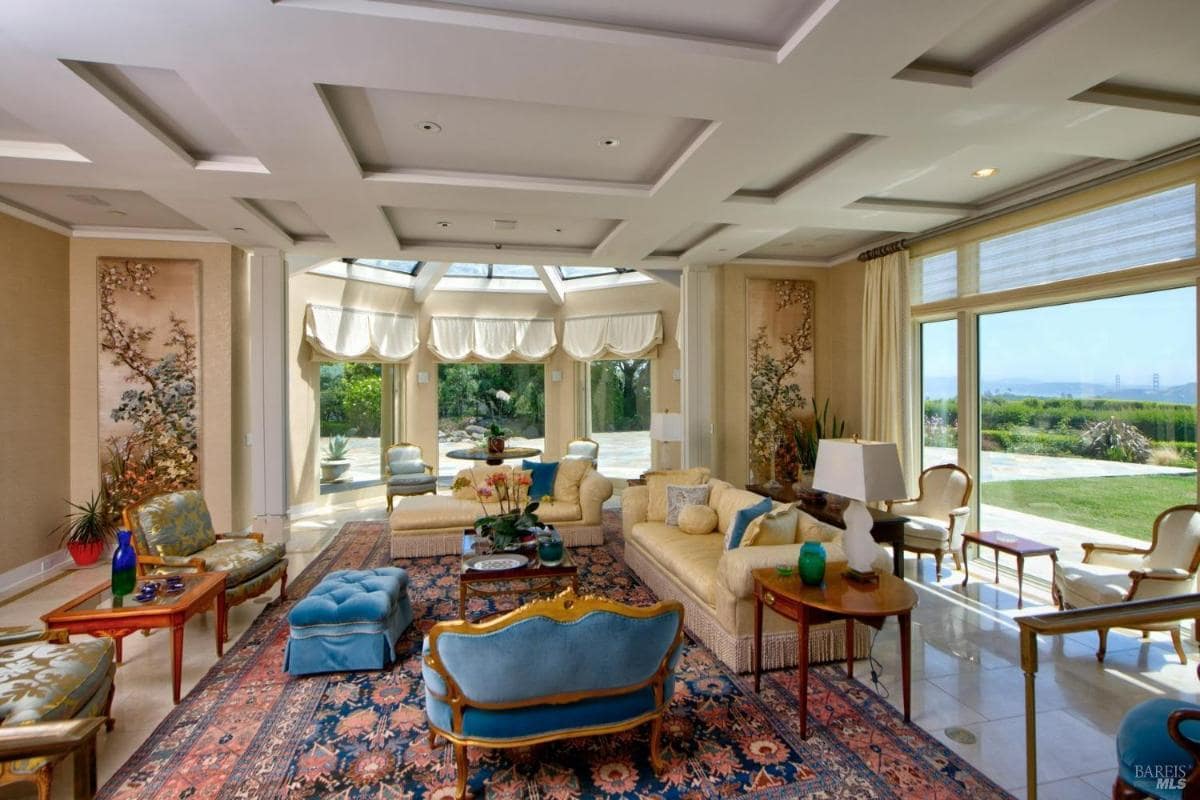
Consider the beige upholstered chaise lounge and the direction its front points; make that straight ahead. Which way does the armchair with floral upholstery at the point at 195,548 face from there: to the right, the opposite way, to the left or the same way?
to the left

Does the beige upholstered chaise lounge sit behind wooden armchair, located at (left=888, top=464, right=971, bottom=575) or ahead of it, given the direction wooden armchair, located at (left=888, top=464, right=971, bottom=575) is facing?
ahead

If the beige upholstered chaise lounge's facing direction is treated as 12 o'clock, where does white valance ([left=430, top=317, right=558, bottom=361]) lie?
The white valance is roughly at 6 o'clock from the beige upholstered chaise lounge.

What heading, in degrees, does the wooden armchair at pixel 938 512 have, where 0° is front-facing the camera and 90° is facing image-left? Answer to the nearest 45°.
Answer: approximately 45°

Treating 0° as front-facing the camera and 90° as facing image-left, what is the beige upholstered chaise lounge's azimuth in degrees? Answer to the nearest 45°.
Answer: approximately 0°

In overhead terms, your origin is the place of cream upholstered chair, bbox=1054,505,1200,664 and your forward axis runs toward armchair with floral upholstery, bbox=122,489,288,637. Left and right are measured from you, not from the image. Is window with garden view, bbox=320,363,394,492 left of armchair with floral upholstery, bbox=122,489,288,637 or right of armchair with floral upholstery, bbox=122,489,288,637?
right

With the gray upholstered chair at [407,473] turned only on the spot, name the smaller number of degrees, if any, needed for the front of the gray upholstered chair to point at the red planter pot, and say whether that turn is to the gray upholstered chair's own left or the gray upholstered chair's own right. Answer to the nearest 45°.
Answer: approximately 90° to the gray upholstered chair's own right
